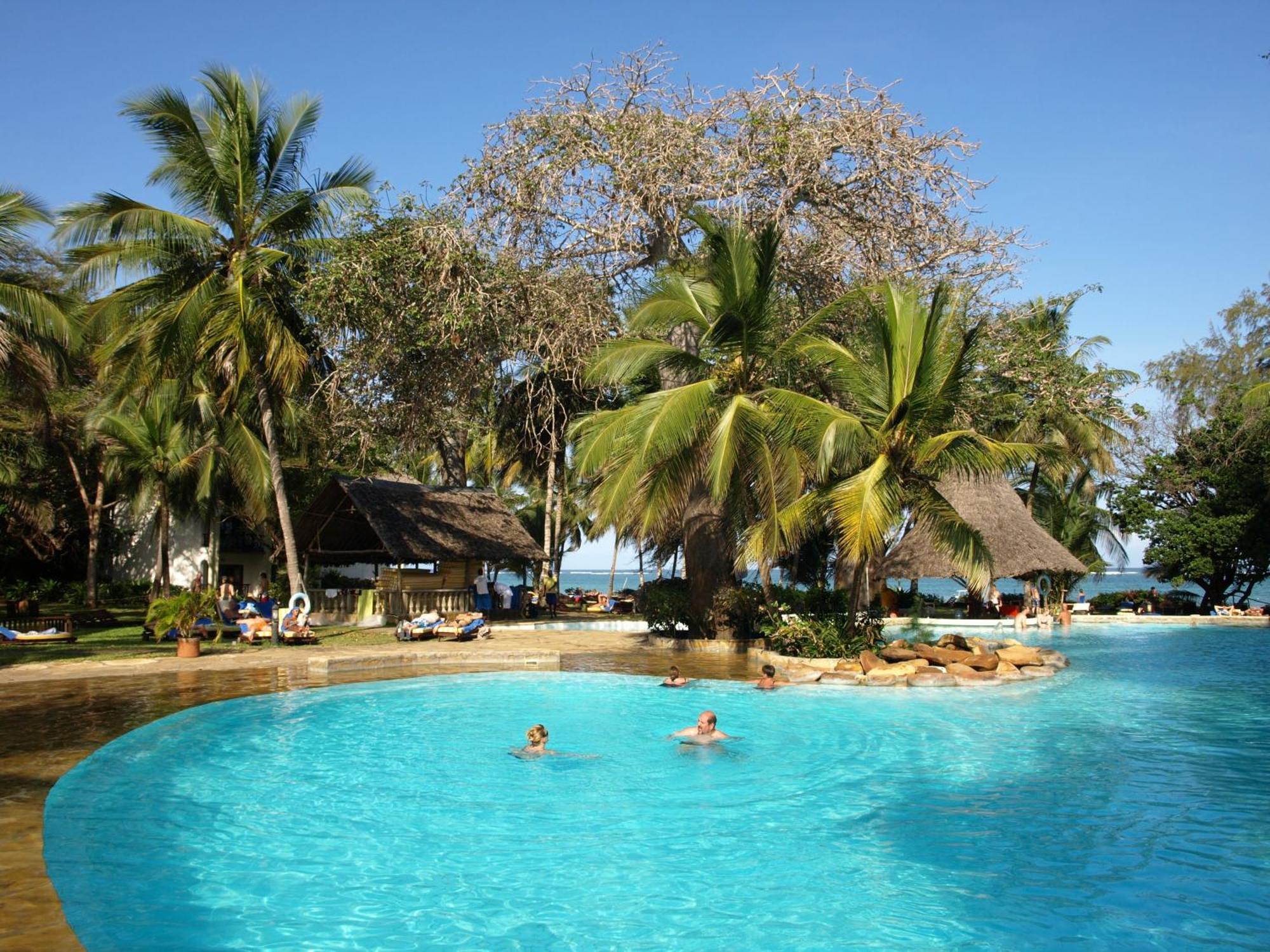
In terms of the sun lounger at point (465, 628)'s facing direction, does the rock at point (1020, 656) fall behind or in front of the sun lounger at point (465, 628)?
behind

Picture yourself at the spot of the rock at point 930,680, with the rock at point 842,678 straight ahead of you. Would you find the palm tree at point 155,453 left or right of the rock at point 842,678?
right

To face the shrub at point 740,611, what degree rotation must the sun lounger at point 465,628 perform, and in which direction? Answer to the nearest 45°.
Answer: approximately 180°

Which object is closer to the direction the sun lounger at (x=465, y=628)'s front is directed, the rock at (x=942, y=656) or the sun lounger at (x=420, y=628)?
the sun lounger

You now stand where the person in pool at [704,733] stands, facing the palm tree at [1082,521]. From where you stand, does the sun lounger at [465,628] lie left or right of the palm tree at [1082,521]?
left

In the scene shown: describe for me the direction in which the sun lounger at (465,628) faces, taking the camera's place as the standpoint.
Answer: facing to the left of the viewer

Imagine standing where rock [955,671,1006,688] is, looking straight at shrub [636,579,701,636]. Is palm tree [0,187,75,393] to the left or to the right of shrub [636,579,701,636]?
left

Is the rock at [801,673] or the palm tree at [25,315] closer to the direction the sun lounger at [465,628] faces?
the palm tree

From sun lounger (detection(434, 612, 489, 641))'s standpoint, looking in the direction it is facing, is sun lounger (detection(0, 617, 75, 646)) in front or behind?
in front

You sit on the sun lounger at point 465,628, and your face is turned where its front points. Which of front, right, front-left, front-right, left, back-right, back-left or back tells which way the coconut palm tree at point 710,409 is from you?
back-left

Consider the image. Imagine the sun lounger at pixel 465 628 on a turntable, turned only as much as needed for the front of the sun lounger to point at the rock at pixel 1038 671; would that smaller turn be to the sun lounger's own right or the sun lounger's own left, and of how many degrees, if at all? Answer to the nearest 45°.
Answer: approximately 135° to the sun lounger's own left

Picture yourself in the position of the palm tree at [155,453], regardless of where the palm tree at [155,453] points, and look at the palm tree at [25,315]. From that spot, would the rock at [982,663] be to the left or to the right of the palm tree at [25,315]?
left

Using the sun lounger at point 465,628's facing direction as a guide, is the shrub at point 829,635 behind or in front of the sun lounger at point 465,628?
behind
